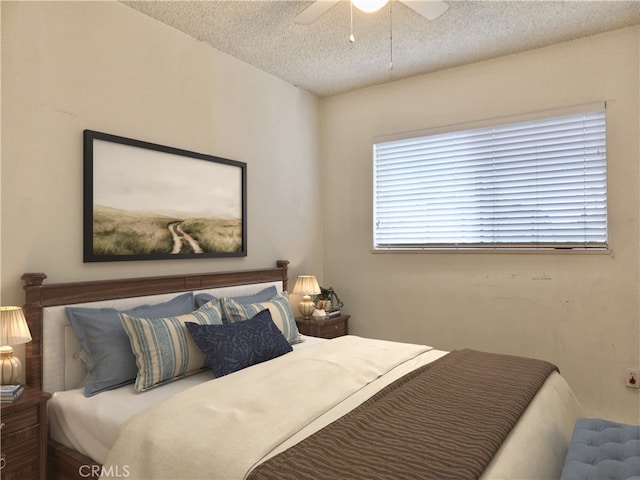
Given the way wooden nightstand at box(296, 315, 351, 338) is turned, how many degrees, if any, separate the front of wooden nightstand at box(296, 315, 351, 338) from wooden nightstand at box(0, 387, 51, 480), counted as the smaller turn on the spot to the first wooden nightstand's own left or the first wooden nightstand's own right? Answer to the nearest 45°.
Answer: approximately 90° to the first wooden nightstand's own right

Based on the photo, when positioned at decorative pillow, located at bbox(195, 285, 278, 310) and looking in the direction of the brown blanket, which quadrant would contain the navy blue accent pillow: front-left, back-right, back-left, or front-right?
front-right

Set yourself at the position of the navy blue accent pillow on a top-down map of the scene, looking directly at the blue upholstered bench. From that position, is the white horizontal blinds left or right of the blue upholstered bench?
left

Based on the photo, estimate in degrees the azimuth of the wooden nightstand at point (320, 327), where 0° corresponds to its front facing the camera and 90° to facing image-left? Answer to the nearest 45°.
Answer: approximately 315°

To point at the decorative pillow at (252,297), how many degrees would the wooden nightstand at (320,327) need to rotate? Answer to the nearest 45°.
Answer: approximately 90° to its right

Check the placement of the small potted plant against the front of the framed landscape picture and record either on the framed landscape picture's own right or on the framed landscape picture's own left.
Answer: on the framed landscape picture's own left

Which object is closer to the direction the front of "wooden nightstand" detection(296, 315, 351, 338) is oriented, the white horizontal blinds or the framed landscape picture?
the white horizontal blinds

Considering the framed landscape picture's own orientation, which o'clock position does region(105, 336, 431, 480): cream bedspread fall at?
The cream bedspread is roughly at 1 o'clock from the framed landscape picture.

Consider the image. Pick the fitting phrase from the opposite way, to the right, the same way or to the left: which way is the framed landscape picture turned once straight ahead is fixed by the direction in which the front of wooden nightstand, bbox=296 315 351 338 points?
the same way

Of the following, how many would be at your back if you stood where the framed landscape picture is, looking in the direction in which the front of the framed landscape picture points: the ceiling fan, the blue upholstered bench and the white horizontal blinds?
0

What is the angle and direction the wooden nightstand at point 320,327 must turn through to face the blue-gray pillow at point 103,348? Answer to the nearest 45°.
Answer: approximately 90° to its right

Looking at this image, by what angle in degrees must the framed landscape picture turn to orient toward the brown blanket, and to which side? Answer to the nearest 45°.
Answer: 0° — it already faces it

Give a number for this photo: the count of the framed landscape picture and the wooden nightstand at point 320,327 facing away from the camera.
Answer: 0

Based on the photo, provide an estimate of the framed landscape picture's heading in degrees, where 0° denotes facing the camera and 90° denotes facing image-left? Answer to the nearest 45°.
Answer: approximately 315°

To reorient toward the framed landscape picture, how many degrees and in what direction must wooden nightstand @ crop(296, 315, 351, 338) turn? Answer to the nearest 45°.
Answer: approximately 90° to its right
